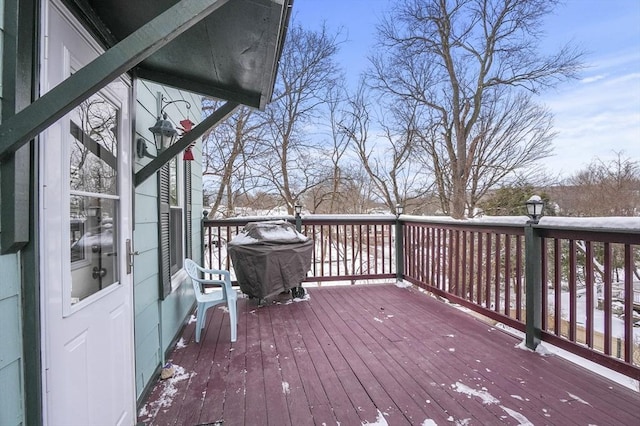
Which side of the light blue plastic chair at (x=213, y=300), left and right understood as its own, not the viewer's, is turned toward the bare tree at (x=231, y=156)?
left

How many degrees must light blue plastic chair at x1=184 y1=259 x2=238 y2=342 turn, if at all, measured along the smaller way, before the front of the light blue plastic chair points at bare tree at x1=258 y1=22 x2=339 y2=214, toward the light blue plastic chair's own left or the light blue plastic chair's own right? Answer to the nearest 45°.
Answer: approximately 90° to the light blue plastic chair's own left

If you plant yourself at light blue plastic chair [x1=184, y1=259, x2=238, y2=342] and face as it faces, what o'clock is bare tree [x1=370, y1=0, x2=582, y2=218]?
The bare tree is roughly at 11 o'clock from the light blue plastic chair.

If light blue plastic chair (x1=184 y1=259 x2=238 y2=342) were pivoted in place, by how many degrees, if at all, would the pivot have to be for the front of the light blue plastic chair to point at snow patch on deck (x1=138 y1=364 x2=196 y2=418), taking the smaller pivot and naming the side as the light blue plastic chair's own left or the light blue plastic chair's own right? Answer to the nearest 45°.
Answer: approximately 90° to the light blue plastic chair's own right

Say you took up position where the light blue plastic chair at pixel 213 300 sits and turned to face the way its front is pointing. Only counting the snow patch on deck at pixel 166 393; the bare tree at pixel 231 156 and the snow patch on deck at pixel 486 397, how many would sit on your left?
1

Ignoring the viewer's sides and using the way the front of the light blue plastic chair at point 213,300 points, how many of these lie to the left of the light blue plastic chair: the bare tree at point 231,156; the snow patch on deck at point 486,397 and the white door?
1

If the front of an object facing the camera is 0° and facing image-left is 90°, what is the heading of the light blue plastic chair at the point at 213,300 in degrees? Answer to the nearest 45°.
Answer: approximately 270°
